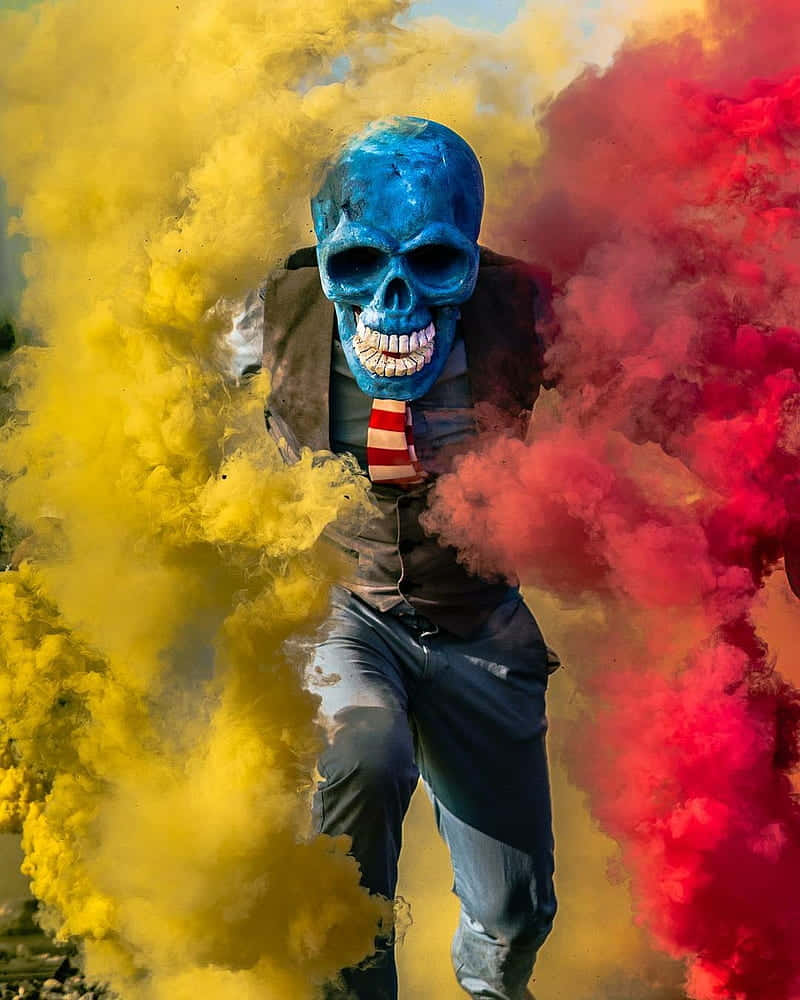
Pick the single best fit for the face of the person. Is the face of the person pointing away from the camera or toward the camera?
toward the camera

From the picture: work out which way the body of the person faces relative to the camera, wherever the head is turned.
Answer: toward the camera
